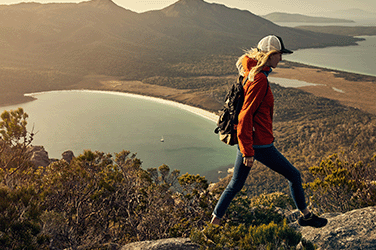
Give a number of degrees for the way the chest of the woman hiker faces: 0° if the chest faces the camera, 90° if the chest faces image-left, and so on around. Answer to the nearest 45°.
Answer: approximately 270°
